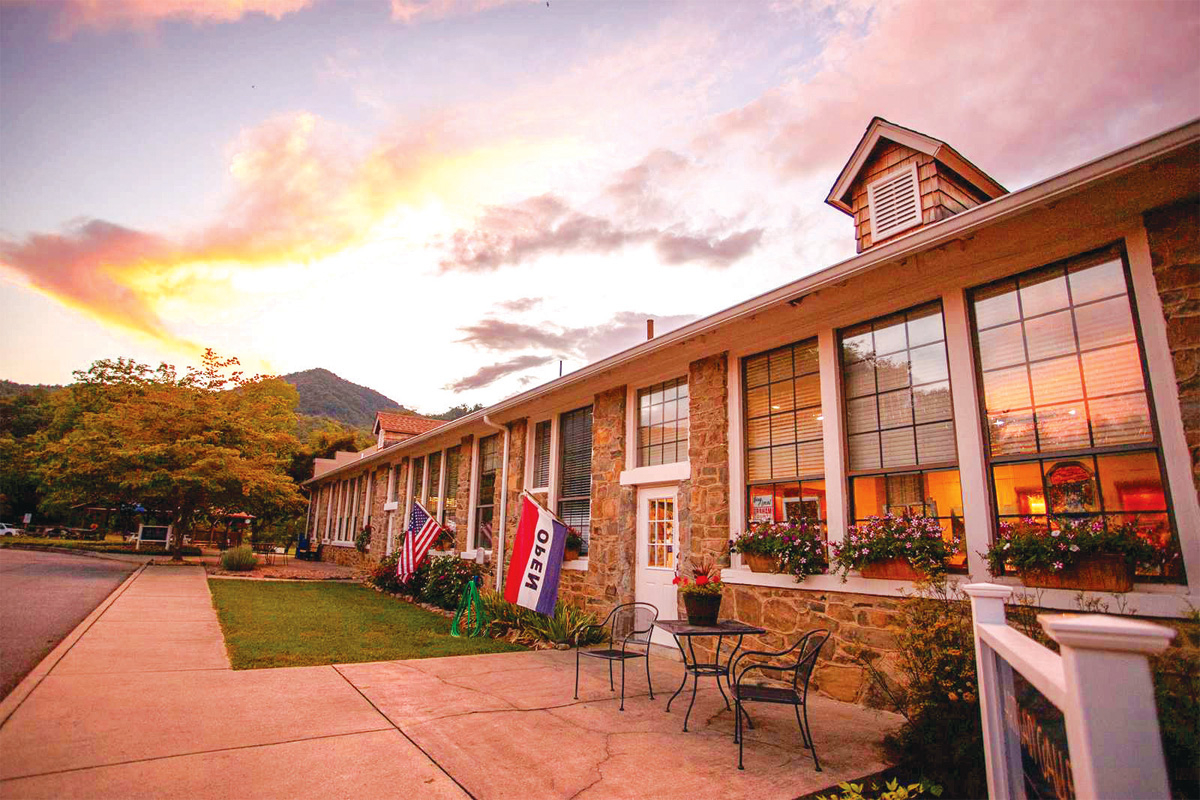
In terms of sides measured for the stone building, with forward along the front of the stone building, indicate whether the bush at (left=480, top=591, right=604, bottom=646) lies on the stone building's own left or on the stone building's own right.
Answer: on the stone building's own right

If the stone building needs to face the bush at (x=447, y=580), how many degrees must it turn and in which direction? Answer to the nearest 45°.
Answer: approximately 90° to its right

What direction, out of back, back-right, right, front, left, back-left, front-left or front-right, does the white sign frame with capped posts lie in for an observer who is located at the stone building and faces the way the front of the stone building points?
front-left

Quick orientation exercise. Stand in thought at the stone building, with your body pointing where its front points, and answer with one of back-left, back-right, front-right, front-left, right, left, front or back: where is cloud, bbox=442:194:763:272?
right

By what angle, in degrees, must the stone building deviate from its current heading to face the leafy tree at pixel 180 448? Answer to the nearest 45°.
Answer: approximately 90° to its right
